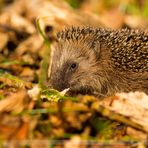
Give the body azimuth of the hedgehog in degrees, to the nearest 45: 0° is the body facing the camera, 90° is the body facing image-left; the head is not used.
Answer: approximately 90°
